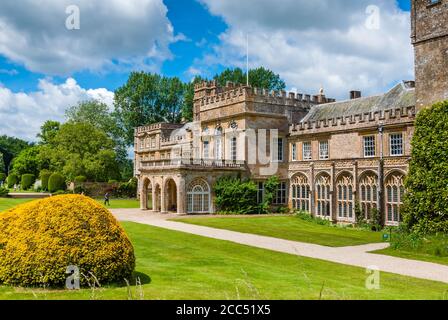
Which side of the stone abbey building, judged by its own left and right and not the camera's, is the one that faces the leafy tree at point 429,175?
left

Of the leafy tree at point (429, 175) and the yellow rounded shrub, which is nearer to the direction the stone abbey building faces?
the yellow rounded shrub

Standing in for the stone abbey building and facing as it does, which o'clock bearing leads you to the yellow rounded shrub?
The yellow rounded shrub is roughly at 11 o'clock from the stone abbey building.

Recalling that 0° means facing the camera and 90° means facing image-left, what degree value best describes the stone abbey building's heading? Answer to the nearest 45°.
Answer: approximately 45°

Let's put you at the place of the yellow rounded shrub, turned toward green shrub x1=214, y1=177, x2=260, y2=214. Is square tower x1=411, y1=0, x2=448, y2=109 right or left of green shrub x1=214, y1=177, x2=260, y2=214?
right

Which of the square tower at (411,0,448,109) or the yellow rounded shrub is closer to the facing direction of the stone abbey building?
the yellow rounded shrub

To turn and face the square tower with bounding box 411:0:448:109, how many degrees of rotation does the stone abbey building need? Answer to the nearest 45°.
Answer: approximately 90° to its left
